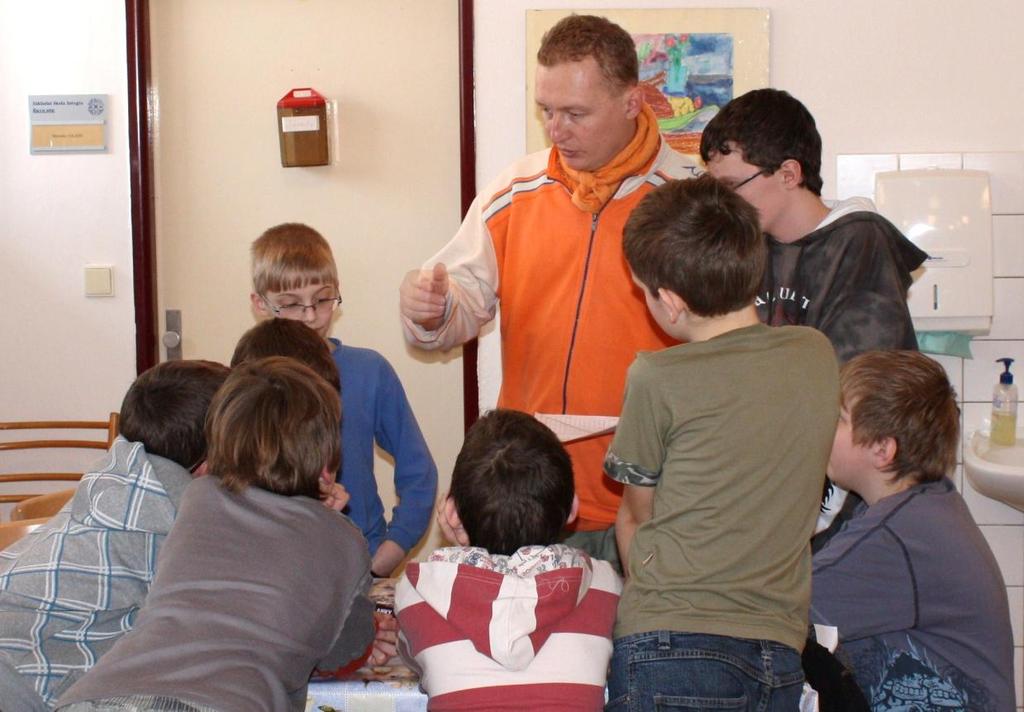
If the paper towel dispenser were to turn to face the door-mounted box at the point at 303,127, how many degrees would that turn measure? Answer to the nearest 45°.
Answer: approximately 90° to its right

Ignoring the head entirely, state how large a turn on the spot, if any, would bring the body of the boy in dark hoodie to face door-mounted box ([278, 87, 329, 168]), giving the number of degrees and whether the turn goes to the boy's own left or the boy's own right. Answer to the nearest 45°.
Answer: approximately 90° to the boy's own right

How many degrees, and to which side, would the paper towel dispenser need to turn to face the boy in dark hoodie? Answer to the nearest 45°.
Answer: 0° — it already faces them

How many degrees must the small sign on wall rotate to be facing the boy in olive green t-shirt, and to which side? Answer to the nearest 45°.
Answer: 0° — it already faces them

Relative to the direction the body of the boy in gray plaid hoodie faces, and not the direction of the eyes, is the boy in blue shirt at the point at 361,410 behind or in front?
in front

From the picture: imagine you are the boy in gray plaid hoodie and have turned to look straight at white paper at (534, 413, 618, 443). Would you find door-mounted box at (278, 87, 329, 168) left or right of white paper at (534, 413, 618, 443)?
left

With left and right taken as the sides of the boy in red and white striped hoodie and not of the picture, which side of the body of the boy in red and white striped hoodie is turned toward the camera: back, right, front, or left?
back

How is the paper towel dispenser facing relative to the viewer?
toward the camera

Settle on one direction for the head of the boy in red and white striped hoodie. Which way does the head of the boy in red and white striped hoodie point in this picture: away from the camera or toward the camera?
away from the camera

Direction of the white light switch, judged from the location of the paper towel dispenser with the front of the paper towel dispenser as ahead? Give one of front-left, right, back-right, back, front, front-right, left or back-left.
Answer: right

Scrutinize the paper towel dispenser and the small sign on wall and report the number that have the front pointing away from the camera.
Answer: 0

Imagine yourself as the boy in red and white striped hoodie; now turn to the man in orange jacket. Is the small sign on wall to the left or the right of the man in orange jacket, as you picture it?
left

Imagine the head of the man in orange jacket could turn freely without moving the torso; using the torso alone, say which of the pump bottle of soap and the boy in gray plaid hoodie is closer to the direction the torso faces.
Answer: the boy in gray plaid hoodie

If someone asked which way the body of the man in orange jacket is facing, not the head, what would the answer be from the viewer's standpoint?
toward the camera
